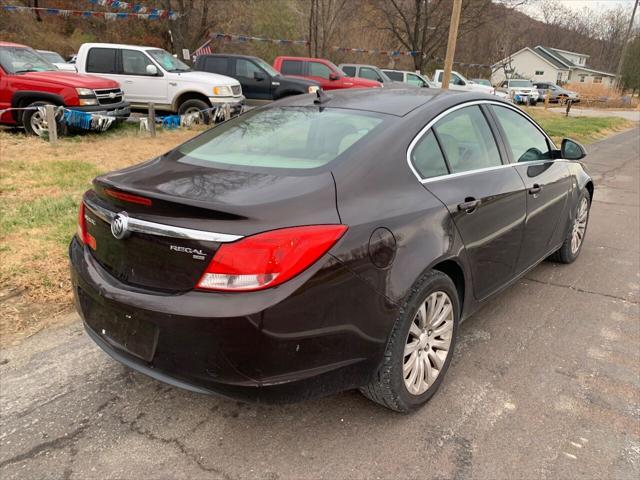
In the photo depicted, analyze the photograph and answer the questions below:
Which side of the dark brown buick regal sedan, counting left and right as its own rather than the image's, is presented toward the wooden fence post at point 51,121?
left

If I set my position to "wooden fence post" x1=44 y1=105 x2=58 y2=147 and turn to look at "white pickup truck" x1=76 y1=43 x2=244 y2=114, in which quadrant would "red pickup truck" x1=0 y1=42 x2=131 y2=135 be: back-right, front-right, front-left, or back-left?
front-left

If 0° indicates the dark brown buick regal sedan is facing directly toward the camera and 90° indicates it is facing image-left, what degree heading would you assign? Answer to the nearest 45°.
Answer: approximately 225°

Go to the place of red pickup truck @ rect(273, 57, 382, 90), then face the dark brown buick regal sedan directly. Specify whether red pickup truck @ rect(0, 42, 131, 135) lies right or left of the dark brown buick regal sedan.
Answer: right

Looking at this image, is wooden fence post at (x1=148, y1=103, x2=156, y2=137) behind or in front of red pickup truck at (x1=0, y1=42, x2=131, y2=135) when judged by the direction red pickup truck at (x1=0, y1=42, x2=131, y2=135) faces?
in front

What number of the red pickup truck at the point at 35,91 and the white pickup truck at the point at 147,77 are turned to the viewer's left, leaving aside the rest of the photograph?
0

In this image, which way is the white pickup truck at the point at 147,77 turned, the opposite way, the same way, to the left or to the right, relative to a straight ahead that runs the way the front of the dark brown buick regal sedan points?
to the right

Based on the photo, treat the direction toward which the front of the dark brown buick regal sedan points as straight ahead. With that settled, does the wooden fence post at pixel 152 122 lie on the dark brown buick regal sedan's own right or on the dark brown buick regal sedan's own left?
on the dark brown buick regal sedan's own left

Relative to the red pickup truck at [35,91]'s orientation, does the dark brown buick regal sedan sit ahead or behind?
ahead

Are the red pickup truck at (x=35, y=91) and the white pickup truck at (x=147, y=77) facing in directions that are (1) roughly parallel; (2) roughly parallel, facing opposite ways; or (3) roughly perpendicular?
roughly parallel

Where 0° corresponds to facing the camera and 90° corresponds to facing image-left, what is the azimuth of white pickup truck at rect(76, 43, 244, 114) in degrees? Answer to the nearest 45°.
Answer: approximately 315°

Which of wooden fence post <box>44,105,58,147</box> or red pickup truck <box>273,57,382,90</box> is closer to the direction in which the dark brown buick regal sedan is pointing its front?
the red pickup truck

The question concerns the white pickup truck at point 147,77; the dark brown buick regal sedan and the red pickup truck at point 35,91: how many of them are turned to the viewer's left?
0

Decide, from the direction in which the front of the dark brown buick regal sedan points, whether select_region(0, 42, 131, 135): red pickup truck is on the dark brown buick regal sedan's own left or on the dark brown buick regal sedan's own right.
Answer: on the dark brown buick regal sedan's own left

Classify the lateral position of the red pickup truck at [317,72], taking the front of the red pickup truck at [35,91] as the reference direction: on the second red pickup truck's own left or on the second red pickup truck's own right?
on the second red pickup truck's own left

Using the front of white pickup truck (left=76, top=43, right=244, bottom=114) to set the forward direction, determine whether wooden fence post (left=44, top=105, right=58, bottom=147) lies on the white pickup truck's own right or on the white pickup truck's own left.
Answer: on the white pickup truck's own right
